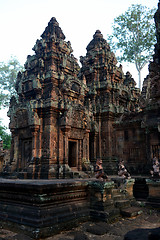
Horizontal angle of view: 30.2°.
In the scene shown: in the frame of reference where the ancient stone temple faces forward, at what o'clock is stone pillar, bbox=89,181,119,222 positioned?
The stone pillar is roughly at 1 o'clock from the ancient stone temple.

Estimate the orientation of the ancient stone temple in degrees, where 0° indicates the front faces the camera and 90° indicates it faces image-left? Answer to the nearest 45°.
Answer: approximately 315°

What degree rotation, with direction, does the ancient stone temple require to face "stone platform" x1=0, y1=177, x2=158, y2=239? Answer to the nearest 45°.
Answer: approximately 45° to its right
